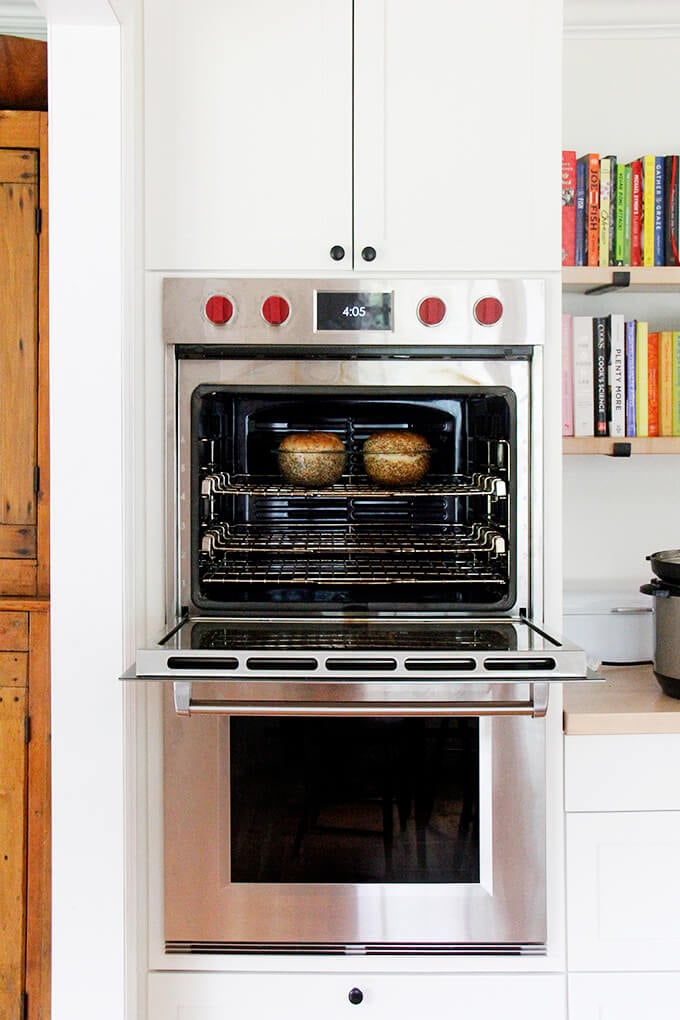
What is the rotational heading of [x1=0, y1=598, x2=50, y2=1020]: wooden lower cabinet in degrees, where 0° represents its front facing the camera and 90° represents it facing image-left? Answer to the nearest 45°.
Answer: approximately 0°

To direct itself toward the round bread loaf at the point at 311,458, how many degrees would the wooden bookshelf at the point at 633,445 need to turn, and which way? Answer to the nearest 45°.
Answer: approximately 45° to its right

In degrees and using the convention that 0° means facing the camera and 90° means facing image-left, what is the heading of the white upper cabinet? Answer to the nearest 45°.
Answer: approximately 0°
